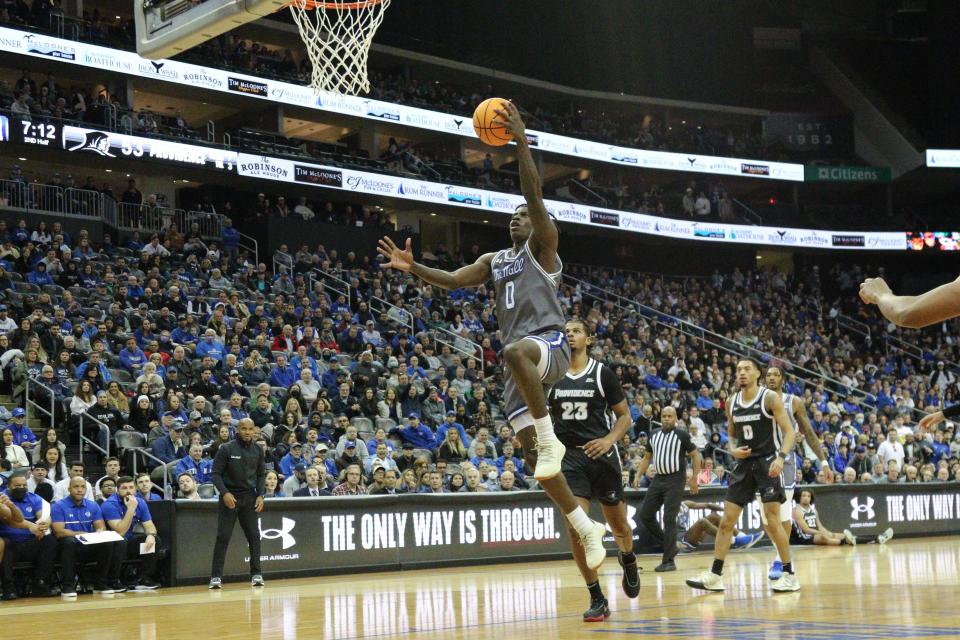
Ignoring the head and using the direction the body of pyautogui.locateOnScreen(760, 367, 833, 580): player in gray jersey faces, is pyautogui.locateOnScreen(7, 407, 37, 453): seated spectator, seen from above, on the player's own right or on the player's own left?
on the player's own right

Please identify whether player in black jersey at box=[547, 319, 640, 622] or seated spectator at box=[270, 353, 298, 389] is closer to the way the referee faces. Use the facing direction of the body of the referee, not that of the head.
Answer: the player in black jersey

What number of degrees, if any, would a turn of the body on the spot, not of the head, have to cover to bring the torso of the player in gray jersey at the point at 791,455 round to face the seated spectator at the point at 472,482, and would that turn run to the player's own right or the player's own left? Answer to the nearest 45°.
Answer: approximately 90° to the player's own right

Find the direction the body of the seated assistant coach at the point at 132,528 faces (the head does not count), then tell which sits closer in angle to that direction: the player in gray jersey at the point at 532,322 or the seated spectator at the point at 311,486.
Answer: the player in gray jersey

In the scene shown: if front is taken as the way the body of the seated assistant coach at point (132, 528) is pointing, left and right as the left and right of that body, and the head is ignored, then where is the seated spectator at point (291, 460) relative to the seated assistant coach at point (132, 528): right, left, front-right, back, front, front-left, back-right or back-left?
left

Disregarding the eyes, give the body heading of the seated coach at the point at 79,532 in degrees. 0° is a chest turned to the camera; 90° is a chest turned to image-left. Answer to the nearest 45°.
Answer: approximately 315°

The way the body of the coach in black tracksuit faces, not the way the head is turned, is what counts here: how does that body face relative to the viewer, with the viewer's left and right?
facing the viewer

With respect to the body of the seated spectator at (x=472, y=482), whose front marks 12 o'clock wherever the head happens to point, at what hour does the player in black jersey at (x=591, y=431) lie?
The player in black jersey is roughly at 12 o'clock from the seated spectator.

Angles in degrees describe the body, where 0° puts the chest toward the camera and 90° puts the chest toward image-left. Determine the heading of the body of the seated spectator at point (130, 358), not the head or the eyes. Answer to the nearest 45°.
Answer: approximately 315°

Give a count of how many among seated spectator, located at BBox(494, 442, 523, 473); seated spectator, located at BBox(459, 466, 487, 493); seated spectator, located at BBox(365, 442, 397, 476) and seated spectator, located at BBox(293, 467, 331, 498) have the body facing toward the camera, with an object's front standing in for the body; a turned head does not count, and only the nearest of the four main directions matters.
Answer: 4

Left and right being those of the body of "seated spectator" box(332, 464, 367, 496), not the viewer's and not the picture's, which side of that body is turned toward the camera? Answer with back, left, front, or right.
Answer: front

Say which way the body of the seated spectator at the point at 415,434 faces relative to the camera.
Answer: toward the camera

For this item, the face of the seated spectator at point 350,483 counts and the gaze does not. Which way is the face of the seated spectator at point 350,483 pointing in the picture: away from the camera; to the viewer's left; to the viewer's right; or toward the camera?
toward the camera

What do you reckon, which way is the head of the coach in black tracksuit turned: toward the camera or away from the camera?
toward the camera

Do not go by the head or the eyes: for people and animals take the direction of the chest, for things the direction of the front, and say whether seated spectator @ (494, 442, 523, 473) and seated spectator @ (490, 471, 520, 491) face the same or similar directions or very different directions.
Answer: same or similar directions
